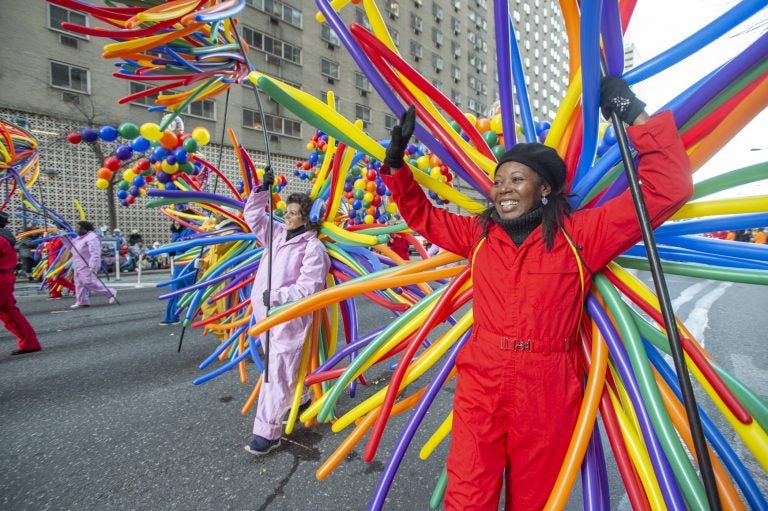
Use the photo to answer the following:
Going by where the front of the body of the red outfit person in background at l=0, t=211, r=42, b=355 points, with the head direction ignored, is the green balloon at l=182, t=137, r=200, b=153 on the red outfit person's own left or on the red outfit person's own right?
on the red outfit person's own left

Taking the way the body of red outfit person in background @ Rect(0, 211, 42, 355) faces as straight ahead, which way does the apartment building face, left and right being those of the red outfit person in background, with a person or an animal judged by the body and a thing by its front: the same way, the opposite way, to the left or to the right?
to the left

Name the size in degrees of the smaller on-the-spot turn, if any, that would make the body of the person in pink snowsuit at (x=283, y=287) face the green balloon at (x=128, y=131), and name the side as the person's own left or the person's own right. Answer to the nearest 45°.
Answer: approximately 90° to the person's own right

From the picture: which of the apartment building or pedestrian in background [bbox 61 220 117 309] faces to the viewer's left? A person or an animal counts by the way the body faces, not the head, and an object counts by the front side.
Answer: the pedestrian in background

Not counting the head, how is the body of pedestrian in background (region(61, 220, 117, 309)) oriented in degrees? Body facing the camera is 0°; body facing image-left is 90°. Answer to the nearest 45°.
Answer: approximately 90°

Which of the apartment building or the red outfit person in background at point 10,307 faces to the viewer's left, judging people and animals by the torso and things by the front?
the red outfit person in background

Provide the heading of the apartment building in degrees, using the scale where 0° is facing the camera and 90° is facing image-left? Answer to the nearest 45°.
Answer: approximately 315°

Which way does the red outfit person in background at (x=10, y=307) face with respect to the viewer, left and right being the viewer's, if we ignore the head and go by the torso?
facing to the left of the viewer

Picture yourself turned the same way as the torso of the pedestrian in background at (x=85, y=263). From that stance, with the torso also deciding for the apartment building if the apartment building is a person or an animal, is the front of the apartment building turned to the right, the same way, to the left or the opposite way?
to the left
